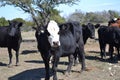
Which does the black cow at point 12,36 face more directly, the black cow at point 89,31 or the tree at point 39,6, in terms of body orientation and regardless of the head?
the black cow

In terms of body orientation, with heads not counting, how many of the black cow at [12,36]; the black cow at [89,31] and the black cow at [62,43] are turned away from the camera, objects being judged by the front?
0

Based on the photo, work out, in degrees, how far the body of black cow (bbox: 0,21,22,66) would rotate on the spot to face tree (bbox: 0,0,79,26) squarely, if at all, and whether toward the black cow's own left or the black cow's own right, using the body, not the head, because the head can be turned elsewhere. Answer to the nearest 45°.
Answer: approximately 135° to the black cow's own left

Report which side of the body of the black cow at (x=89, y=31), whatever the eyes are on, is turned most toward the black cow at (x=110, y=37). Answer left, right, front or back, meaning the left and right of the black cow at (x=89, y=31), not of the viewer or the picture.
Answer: left

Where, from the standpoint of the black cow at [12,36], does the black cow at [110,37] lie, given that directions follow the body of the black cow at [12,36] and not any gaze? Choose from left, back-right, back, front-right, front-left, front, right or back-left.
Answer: front-left

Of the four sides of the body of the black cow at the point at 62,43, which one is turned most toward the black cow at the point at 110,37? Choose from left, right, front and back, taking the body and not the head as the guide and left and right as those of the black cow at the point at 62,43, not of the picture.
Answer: back
